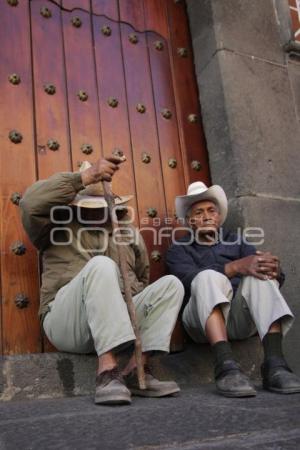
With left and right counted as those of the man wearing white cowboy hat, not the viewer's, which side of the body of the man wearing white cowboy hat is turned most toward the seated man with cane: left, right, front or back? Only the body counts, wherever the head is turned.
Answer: right

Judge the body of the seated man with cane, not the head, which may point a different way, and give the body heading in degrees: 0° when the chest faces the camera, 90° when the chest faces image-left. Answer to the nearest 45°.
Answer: approximately 315°

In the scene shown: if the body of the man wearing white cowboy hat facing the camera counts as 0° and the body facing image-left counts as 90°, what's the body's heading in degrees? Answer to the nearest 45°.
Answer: approximately 315°

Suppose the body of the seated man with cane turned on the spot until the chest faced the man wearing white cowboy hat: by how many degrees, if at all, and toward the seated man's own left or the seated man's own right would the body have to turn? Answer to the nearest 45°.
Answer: approximately 45° to the seated man's own left
